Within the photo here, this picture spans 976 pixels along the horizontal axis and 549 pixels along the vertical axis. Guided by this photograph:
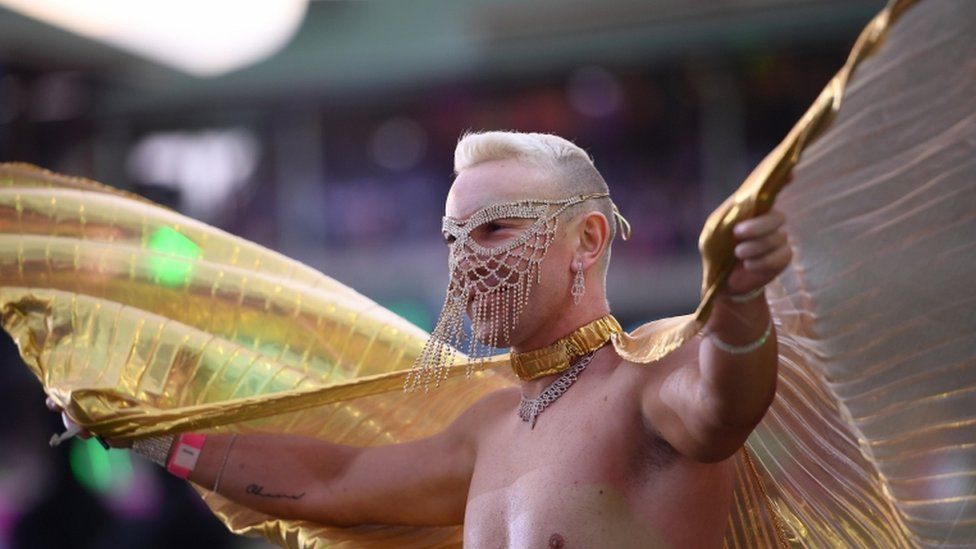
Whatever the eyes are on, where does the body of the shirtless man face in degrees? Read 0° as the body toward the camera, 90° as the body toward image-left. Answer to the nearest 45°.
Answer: approximately 45°
